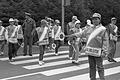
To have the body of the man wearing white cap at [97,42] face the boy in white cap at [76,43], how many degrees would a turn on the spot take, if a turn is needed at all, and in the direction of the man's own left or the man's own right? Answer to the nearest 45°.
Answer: approximately 135° to the man's own right

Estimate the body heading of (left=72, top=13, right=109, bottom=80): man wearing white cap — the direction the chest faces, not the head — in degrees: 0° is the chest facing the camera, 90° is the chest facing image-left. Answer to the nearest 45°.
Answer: approximately 45°

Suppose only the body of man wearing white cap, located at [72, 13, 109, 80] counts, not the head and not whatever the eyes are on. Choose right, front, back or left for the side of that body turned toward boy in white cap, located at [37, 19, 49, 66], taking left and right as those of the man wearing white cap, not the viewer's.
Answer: right
